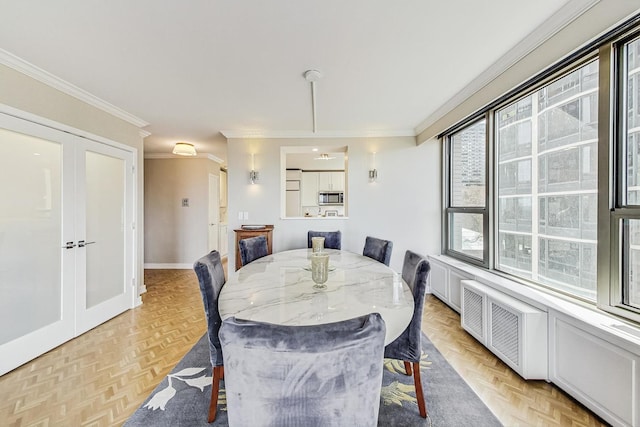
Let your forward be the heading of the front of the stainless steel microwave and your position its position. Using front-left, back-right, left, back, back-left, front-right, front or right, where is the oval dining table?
front

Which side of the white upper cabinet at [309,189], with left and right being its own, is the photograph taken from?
front

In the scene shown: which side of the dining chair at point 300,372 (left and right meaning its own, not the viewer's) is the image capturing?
back

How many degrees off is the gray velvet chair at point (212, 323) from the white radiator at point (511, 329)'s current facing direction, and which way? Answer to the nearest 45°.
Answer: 0° — it already faces it

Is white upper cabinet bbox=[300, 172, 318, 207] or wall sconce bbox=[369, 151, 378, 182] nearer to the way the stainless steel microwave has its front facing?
the wall sconce

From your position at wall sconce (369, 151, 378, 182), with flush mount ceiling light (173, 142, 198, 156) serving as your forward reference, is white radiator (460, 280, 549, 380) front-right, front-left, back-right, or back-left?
back-left

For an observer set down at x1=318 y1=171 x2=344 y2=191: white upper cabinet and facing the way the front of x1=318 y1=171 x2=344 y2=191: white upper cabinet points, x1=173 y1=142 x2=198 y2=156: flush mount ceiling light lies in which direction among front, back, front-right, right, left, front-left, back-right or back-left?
front-right

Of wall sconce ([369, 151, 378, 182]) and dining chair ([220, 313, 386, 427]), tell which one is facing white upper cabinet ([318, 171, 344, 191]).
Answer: the dining chair

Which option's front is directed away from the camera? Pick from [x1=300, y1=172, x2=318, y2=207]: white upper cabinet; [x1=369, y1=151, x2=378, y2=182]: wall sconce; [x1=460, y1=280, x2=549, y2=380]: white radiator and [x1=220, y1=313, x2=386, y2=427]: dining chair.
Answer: the dining chair

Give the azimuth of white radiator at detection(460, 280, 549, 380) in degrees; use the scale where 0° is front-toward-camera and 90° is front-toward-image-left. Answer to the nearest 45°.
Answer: approximately 45°

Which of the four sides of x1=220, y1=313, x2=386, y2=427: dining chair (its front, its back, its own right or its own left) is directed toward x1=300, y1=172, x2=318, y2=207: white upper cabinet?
front

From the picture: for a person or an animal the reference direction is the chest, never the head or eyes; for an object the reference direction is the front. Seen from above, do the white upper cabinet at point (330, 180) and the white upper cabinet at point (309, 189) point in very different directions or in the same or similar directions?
same or similar directions

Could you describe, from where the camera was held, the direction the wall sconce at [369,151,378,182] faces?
facing the viewer
